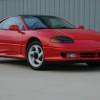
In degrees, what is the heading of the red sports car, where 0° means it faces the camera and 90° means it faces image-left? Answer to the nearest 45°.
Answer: approximately 315°
